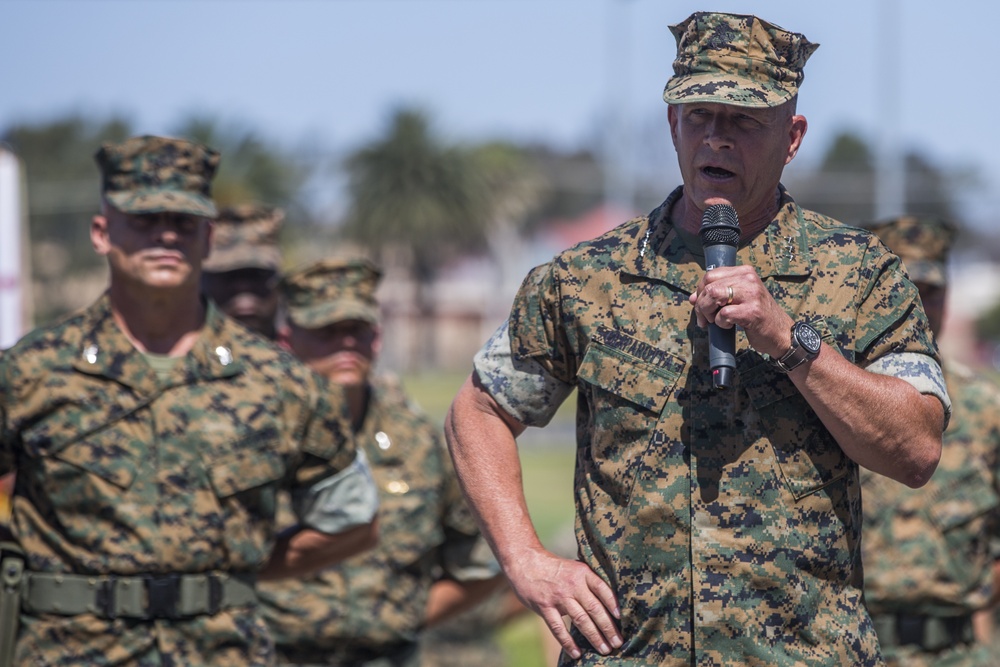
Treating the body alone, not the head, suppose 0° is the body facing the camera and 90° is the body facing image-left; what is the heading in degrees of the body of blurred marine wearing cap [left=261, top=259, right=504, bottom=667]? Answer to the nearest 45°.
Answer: approximately 45°

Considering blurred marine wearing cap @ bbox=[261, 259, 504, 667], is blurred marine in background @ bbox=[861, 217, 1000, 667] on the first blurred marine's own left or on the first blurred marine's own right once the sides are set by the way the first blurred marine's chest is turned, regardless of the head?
on the first blurred marine's own left

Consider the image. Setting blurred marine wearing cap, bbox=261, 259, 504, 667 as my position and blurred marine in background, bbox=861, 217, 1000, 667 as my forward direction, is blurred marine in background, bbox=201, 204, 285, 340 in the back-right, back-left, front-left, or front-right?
back-left

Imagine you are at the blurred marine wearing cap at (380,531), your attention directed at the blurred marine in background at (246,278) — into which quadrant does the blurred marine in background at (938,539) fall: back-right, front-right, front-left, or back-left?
back-right
